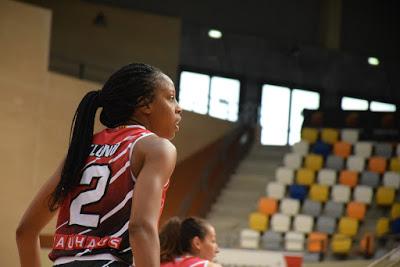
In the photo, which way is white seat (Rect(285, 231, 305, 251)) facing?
toward the camera

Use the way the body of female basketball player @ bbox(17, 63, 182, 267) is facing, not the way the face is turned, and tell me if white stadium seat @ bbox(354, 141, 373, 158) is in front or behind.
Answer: in front

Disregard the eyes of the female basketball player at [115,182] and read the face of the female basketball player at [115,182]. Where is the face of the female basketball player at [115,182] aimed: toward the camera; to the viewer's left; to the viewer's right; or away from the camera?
to the viewer's right

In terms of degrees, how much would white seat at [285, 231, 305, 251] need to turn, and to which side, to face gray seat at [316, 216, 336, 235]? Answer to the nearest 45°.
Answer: approximately 135° to its left

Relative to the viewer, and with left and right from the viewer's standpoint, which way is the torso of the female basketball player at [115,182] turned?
facing away from the viewer and to the right of the viewer

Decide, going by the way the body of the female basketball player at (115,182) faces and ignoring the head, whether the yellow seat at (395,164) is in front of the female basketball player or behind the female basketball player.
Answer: in front

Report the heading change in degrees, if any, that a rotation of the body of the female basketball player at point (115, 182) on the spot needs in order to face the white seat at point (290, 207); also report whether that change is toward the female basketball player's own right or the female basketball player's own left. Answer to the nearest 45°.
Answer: approximately 45° to the female basketball player's own left

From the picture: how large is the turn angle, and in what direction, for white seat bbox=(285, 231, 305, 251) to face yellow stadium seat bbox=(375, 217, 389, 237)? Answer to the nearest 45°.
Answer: approximately 90° to its left

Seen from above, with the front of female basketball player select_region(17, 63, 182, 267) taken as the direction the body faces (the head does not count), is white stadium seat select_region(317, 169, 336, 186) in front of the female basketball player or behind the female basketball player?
in front
